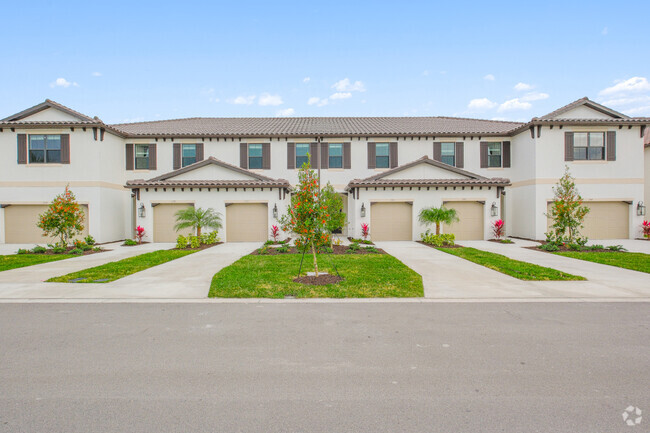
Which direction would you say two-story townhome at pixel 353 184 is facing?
toward the camera

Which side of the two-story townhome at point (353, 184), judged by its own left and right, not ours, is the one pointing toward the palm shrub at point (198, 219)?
right
